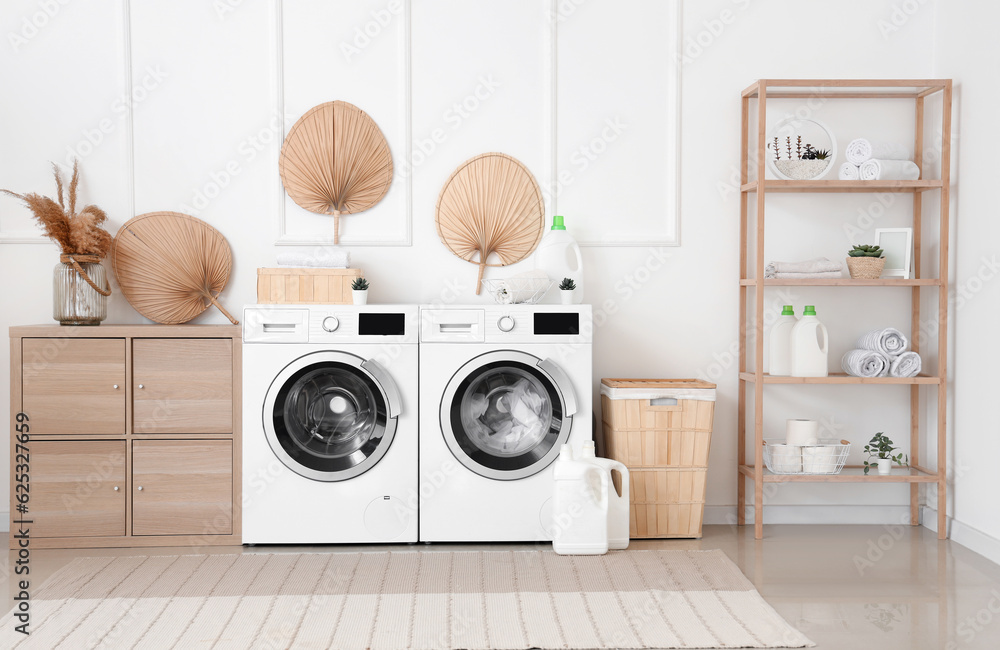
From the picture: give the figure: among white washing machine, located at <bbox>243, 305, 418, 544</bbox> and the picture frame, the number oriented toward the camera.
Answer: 2

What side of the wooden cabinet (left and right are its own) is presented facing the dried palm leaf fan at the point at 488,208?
left

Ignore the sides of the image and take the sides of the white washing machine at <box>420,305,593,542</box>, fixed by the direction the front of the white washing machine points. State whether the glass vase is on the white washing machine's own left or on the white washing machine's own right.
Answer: on the white washing machine's own right

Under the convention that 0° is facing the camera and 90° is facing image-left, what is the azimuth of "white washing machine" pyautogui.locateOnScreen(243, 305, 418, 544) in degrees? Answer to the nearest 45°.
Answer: approximately 0°

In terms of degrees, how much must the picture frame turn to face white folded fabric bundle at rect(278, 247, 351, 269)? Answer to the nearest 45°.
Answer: approximately 45° to its right
